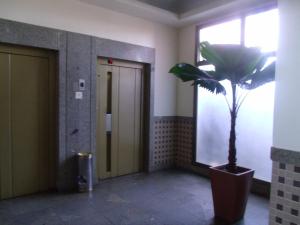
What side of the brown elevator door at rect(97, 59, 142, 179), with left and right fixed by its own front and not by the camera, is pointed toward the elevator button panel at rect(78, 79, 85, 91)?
right

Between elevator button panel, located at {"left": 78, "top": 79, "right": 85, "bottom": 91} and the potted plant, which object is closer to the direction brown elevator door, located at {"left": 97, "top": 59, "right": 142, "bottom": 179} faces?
the potted plant

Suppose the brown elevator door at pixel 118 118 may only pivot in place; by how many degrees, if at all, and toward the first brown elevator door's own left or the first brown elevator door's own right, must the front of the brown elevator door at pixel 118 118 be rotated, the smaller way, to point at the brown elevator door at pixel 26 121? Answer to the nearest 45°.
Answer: approximately 90° to the first brown elevator door's own right

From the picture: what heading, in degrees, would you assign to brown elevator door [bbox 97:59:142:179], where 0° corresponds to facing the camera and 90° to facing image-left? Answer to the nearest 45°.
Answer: approximately 315°

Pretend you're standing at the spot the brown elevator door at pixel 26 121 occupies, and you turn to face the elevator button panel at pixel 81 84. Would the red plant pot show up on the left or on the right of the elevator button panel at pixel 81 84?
right

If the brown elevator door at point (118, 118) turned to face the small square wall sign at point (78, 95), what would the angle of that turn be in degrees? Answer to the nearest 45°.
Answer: approximately 90° to its right
